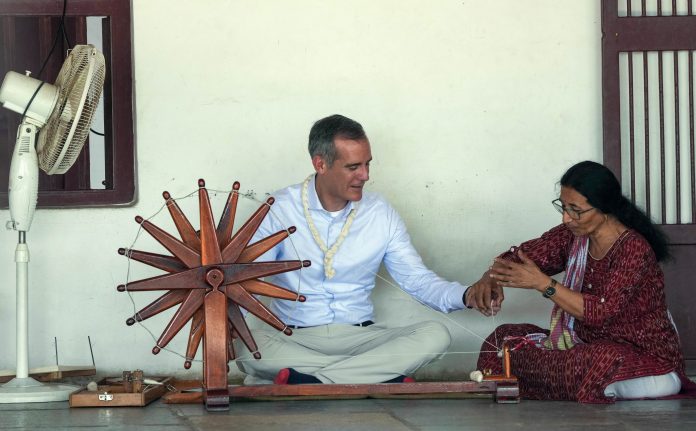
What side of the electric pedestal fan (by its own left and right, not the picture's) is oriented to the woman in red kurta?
front

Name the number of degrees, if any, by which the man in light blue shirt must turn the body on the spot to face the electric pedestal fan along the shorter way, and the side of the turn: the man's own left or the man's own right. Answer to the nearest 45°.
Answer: approximately 90° to the man's own right

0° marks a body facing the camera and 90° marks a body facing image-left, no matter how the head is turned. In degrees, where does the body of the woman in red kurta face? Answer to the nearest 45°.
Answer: approximately 45°

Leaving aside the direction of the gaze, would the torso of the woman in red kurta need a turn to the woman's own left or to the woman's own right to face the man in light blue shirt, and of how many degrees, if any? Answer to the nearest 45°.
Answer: approximately 45° to the woman's own right

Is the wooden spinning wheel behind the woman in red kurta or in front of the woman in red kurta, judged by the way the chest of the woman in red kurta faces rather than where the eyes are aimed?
in front

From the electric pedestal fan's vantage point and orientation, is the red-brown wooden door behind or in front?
in front

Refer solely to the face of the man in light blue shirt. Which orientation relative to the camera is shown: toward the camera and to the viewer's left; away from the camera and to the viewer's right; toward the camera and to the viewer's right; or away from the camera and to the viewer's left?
toward the camera and to the viewer's right

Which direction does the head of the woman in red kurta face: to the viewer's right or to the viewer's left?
to the viewer's left

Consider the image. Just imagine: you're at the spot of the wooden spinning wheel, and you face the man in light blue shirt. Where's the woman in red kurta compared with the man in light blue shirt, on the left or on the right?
right

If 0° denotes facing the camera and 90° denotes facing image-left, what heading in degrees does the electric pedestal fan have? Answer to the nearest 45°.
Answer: approximately 270°

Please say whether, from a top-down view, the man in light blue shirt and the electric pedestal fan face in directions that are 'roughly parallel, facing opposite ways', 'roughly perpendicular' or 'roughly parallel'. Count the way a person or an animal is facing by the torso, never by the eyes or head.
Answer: roughly perpendicular
